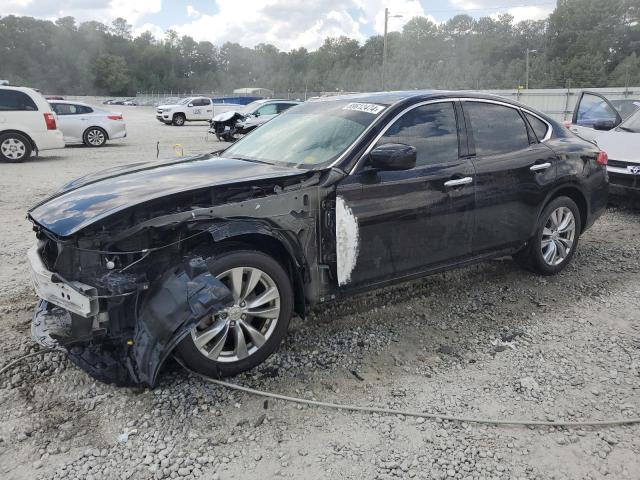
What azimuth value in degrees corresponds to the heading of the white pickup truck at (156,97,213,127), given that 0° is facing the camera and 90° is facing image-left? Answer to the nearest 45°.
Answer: approximately 45°

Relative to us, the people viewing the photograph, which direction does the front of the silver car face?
facing to the left of the viewer

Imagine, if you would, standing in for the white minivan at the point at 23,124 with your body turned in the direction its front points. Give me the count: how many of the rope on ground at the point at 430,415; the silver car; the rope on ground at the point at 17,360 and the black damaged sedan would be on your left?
3

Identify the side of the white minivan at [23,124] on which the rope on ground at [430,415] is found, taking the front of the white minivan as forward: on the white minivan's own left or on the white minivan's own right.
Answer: on the white minivan's own left

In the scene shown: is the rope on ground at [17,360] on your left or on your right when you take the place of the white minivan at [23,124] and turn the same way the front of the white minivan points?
on your left

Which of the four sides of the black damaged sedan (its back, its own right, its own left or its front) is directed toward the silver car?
right

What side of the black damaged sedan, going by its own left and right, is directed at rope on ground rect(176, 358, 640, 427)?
left

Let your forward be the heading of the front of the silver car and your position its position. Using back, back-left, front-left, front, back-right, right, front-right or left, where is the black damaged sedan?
left

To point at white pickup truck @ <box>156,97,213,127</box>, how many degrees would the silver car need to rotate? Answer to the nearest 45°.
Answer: approximately 90° to its right

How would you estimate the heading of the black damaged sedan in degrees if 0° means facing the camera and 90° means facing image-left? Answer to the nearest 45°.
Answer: approximately 45°
